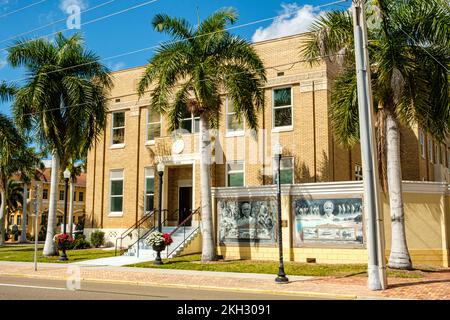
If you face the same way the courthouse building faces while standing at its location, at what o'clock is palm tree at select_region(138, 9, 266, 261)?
The palm tree is roughly at 11 o'clock from the courthouse building.

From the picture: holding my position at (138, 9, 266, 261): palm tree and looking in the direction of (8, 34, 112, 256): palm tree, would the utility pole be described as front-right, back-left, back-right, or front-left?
back-left

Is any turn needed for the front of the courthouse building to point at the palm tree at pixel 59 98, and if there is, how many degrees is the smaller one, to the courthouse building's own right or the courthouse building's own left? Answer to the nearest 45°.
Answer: approximately 45° to the courthouse building's own right

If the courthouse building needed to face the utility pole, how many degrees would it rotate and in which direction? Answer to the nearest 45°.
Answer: approximately 45° to its left

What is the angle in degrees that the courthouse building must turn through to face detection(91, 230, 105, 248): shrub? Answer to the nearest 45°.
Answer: approximately 45° to its right

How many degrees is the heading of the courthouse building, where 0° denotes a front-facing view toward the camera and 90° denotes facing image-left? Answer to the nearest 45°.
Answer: approximately 45°

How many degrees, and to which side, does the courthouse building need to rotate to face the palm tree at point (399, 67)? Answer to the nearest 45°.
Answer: approximately 90° to its left
